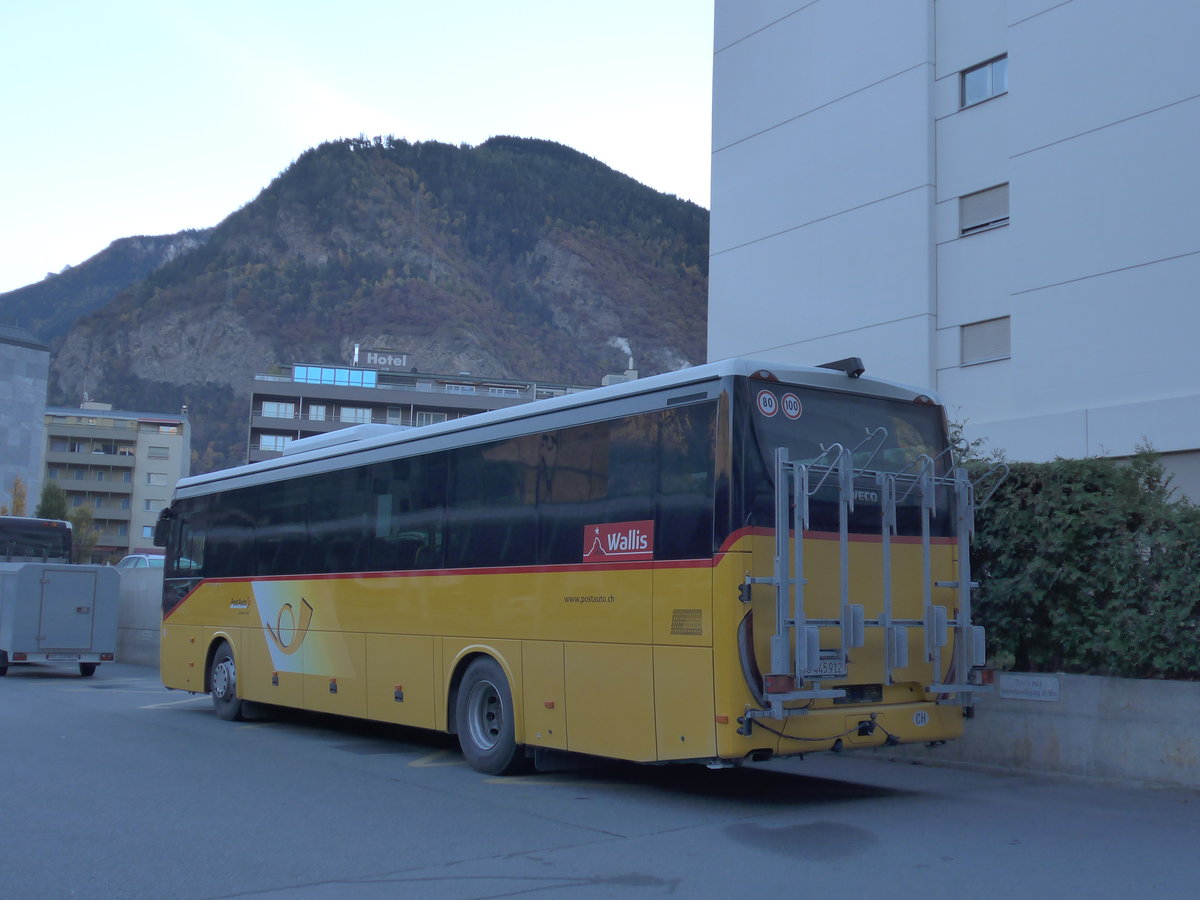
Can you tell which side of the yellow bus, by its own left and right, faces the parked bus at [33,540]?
front

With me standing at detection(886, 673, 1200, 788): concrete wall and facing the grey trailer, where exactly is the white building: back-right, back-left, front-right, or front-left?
front-right

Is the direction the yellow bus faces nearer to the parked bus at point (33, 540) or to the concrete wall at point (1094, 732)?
the parked bus

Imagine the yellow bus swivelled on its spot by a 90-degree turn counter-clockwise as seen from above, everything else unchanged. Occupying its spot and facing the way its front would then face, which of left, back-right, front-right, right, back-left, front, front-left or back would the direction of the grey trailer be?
right

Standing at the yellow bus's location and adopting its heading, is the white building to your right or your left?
on your right

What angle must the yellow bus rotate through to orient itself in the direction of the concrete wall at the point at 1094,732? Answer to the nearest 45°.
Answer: approximately 135° to its right

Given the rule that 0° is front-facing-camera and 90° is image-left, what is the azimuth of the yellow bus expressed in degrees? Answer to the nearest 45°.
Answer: approximately 135°

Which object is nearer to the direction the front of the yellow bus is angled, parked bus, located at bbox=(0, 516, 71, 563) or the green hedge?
the parked bus
